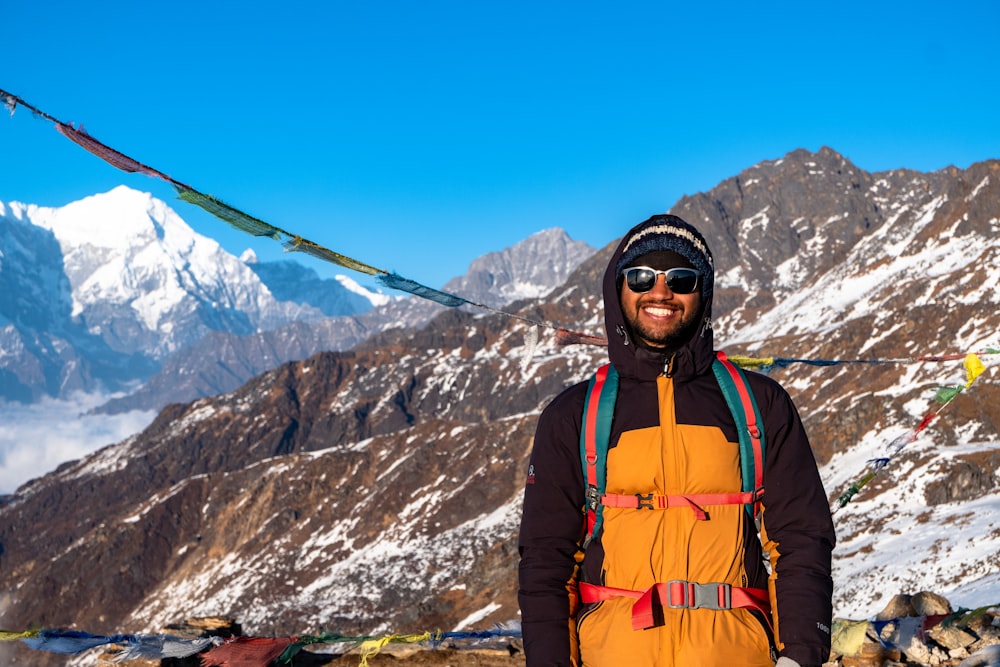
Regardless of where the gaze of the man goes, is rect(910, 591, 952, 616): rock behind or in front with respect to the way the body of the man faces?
behind

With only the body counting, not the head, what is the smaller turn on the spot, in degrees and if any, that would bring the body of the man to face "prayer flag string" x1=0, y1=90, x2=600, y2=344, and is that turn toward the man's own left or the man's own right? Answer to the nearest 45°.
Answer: approximately 135° to the man's own right

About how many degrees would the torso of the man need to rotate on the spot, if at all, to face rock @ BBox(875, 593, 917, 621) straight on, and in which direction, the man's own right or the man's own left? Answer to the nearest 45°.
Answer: approximately 180°

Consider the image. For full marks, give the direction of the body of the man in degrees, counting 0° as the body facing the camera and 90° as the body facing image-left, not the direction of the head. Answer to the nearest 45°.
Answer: approximately 0°

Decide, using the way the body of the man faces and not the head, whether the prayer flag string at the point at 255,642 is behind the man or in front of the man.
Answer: behind
